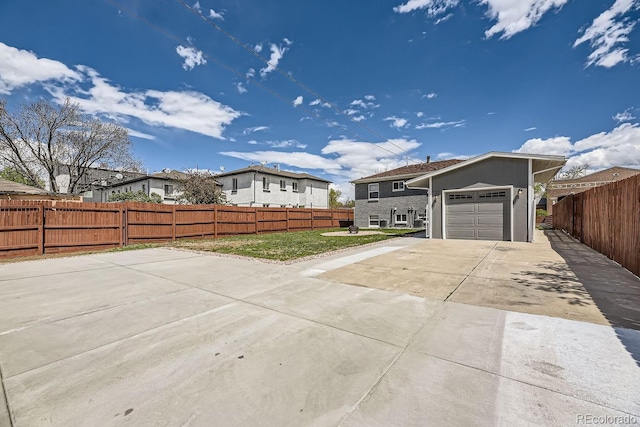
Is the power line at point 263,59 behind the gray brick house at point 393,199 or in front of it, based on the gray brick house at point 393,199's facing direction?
behind

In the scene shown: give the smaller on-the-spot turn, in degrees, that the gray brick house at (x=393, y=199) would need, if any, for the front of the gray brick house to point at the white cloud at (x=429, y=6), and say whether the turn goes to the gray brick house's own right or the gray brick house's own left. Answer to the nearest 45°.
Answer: approximately 180°

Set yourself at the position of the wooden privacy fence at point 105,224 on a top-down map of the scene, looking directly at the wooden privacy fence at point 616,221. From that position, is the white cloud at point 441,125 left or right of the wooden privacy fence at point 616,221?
left
